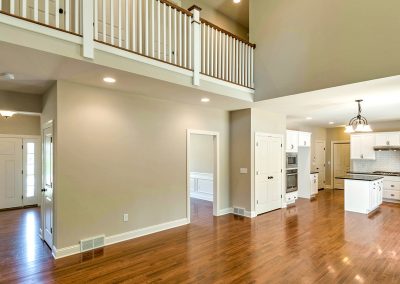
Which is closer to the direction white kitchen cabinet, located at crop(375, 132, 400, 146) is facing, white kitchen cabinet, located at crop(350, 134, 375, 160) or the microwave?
the microwave

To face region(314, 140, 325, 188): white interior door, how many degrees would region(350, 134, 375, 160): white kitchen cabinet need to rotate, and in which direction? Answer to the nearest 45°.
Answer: approximately 135° to its right

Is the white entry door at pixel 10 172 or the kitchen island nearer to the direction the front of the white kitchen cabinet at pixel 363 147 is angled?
the kitchen island

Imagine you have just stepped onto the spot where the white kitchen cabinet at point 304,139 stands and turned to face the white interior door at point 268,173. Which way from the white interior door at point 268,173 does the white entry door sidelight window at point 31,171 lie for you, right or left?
right

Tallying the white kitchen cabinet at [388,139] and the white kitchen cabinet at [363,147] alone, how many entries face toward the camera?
2

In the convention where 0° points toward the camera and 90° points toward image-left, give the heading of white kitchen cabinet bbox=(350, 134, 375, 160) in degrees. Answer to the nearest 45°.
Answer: approximately 0°

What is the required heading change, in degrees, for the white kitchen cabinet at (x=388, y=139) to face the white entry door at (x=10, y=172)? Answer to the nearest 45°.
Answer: approximately 45° to its right

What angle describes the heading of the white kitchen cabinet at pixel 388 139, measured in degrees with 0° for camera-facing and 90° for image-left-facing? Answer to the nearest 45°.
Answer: approximately 0°
